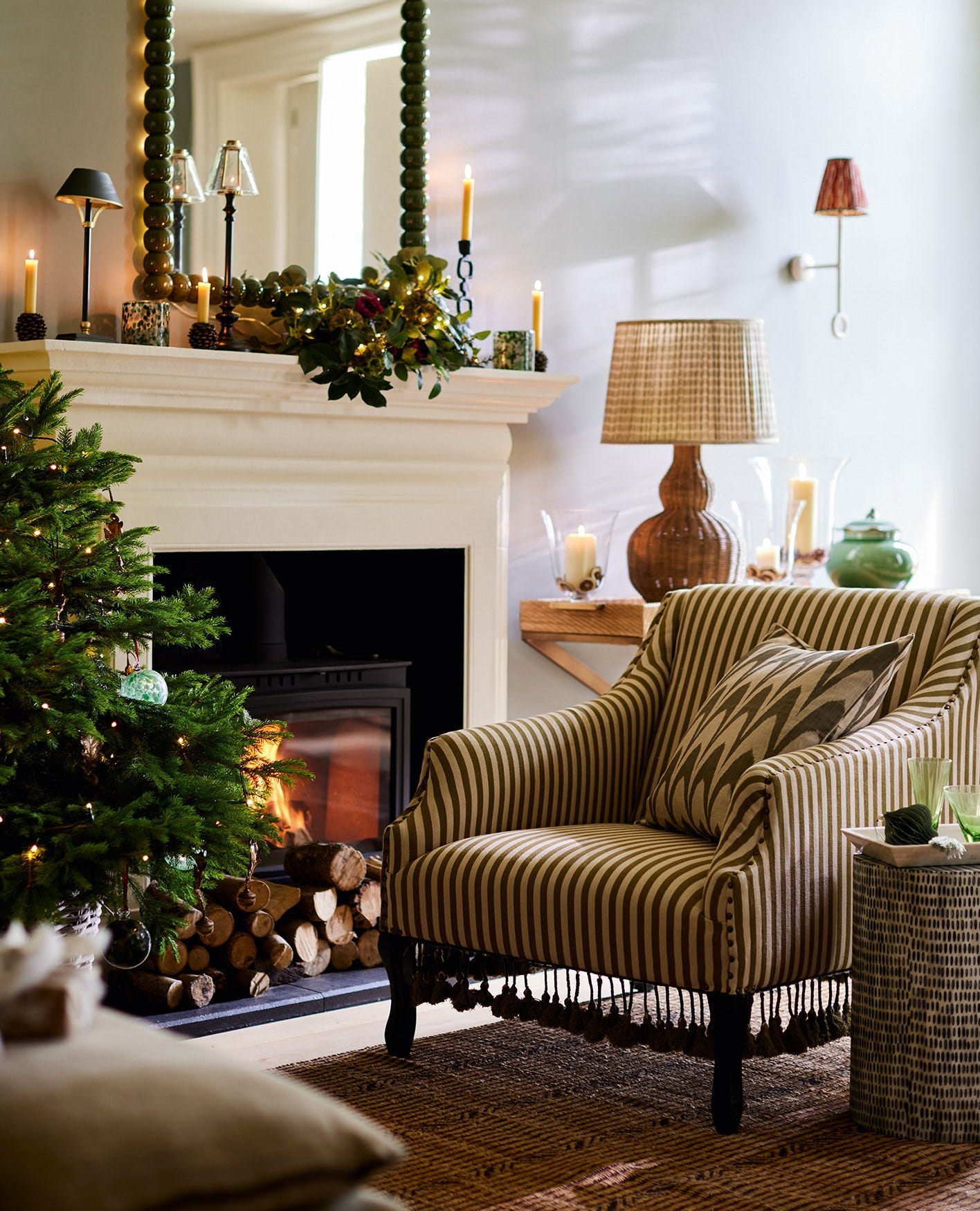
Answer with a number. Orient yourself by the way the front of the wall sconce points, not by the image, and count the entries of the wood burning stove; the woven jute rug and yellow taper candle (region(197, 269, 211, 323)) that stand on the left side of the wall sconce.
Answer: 0

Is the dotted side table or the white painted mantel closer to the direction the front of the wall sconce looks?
the dotted side table

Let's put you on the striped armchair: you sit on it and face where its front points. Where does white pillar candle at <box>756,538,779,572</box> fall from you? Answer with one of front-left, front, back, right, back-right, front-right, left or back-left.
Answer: back-right

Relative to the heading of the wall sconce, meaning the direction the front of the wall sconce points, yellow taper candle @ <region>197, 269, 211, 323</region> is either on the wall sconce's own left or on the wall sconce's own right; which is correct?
on the wall sconce's own right

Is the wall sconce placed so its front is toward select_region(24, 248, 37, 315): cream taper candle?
no

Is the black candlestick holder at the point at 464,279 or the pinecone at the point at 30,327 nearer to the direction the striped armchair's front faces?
the pinecone

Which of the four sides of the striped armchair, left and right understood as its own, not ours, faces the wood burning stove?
right

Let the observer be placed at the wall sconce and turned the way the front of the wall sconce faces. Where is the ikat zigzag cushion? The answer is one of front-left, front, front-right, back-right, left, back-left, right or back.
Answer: front-right

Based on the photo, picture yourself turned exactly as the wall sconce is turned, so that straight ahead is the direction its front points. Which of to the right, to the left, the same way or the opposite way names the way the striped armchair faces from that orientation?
to the right

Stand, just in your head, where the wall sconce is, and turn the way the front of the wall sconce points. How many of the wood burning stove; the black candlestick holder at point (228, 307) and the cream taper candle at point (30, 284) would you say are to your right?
3

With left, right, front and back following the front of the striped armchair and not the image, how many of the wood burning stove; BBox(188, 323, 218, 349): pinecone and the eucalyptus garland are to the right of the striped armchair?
3

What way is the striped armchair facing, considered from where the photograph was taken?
facing the viewer and to the left of the viewer

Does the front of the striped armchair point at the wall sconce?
no

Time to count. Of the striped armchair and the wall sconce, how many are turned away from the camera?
0

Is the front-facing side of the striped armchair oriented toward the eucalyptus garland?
no

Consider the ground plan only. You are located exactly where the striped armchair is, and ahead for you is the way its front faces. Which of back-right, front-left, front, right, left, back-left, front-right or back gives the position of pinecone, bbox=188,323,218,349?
right

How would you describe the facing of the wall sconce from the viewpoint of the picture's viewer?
facing the viewer and to the right of the viewer
